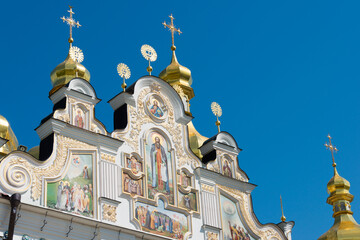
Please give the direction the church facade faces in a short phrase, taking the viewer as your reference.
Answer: facing the viewer and to the right of the viewer
